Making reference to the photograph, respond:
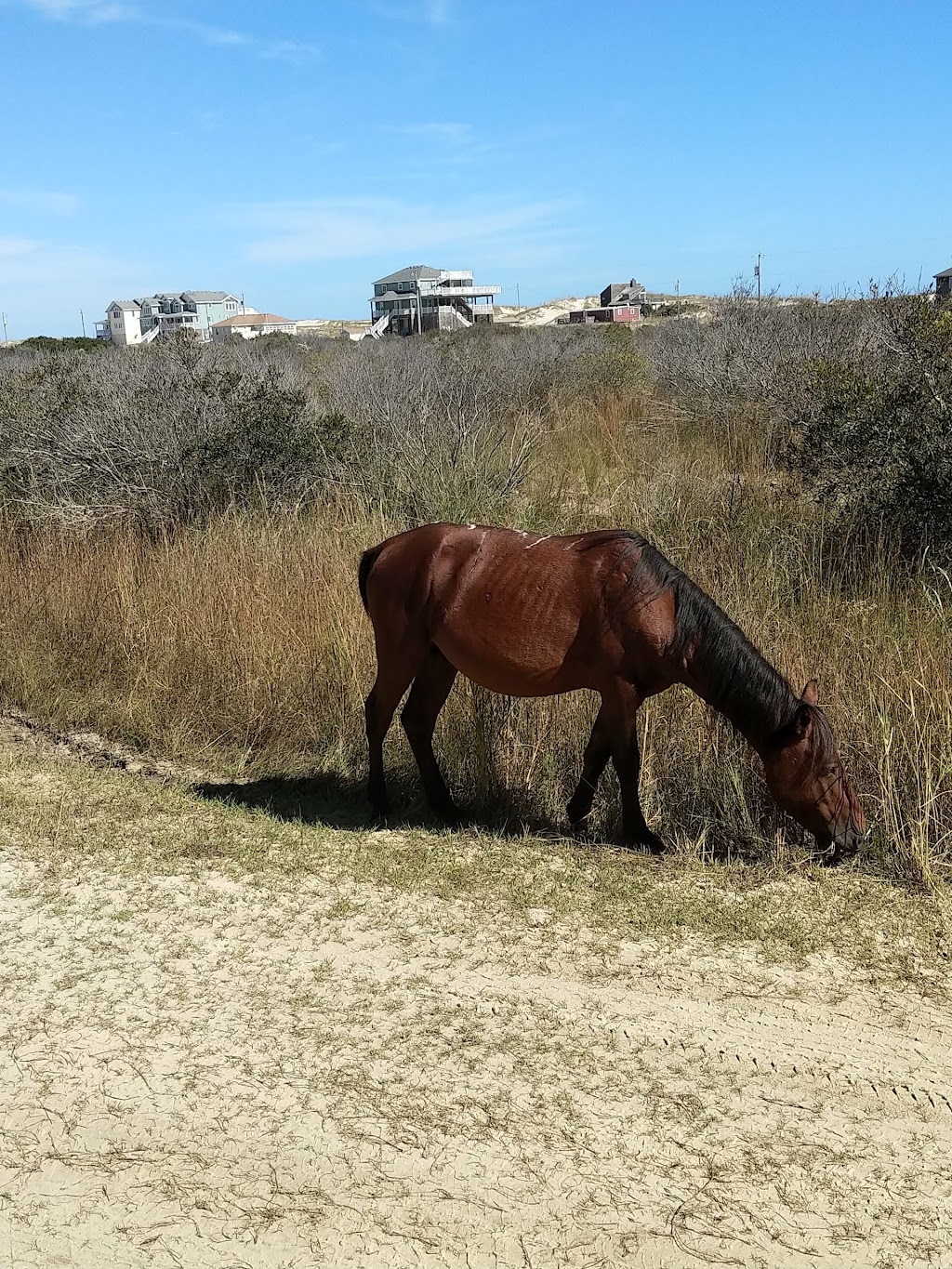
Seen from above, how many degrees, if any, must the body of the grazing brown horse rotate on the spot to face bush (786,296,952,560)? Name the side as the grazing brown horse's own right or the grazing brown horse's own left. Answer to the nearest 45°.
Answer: approximately 45° to the grazing brown horse's own left

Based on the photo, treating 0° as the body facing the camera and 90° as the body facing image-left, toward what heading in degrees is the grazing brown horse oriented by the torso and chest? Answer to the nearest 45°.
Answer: approximately 270°
